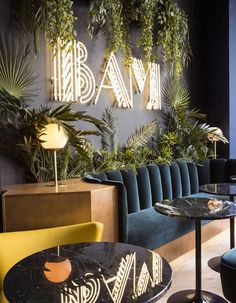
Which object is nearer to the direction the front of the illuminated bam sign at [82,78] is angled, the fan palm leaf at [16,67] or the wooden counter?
the wooden counter

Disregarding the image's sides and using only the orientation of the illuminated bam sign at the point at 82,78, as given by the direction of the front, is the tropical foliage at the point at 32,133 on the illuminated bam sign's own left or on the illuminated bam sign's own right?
on the illuminated bam sign's own right

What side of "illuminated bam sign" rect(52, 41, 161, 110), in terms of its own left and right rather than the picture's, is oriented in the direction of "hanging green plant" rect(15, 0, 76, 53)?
right

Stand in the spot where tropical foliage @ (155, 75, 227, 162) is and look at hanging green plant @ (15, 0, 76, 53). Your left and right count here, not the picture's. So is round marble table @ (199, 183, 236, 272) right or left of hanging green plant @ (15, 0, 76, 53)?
left

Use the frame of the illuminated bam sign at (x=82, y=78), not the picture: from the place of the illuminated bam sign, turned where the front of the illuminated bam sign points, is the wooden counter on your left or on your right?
on your right

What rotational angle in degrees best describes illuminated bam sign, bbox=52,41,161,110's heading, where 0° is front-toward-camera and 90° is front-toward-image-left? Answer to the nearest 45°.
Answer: approximately 315°

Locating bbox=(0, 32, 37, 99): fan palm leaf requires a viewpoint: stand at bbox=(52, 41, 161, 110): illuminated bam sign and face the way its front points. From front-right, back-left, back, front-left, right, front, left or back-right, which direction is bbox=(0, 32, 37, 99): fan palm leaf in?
right

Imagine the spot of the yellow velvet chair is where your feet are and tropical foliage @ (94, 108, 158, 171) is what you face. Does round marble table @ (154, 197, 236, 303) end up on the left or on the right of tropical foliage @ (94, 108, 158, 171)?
right

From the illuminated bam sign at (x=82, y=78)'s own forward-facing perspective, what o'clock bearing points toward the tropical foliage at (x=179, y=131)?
The tropical foliage is roughly at 9 o'clock from the illuminated bam sign.
